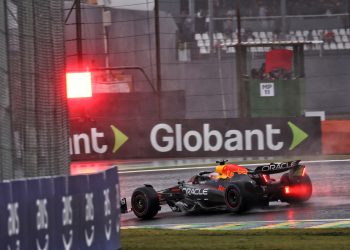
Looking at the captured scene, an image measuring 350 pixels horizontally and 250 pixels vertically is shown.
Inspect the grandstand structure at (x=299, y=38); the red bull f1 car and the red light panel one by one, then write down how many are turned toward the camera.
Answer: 2

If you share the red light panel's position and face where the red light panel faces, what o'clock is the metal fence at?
The metal fence is roughly at 12 o'clock from the red light panel.

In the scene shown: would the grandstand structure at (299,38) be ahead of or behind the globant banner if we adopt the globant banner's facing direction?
behind

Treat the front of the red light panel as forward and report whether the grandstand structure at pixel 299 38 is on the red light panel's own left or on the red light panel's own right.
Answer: on the red light panel's own left

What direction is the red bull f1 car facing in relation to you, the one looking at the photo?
facing away from the viewer and to the left of the viewer

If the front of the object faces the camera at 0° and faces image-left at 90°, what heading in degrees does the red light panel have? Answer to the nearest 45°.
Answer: approximately 0°
